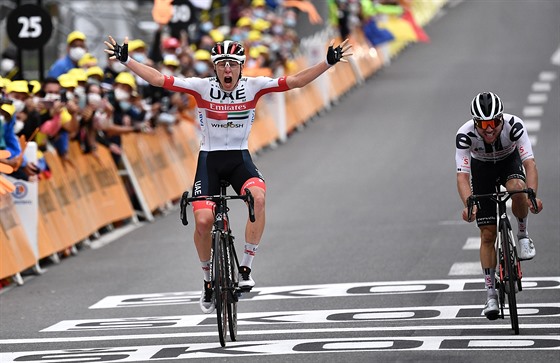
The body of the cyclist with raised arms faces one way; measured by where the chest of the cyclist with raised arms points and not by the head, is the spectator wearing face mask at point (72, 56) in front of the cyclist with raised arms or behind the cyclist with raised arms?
behind

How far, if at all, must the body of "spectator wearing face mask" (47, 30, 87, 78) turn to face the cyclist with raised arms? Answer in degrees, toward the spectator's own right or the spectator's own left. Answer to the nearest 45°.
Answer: approximately 45° to the spectator's own right

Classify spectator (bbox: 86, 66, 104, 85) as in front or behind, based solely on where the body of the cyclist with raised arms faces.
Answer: behind

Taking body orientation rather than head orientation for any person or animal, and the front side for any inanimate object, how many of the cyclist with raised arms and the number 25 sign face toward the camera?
2
